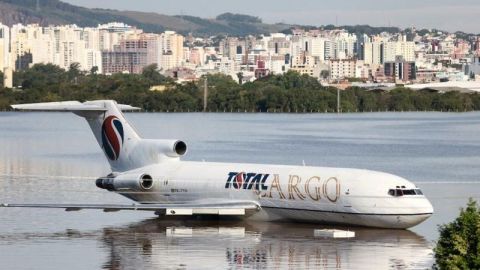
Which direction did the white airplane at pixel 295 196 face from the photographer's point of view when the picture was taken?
facing the viewer and to the right of the viewer

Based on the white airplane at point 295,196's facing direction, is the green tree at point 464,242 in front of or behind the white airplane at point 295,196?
in front
